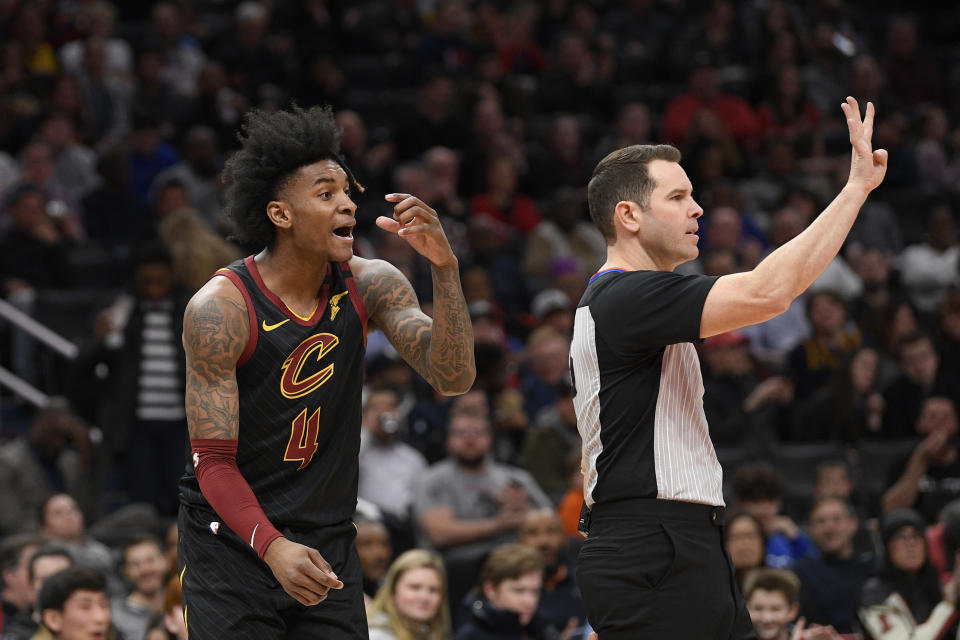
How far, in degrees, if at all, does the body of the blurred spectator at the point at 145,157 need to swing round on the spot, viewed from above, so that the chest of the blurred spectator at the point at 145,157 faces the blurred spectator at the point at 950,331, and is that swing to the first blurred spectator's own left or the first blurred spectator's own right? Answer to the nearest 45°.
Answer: approximately 45° to the first blurred spectator's own left

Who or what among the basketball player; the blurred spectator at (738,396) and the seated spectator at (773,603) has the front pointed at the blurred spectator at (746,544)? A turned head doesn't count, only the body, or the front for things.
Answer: the blurred spectator at (738,396)

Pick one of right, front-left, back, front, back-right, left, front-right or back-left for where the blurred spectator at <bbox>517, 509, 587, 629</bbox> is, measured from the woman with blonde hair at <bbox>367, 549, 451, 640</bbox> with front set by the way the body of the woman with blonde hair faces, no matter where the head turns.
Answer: left

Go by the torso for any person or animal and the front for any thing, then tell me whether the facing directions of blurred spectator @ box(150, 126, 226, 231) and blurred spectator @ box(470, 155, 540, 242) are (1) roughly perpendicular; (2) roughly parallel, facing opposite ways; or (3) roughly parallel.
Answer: roughly parallel

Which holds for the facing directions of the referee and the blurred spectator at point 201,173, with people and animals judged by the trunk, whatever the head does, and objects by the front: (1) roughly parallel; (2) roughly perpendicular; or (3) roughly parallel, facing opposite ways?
roughly perpendicular

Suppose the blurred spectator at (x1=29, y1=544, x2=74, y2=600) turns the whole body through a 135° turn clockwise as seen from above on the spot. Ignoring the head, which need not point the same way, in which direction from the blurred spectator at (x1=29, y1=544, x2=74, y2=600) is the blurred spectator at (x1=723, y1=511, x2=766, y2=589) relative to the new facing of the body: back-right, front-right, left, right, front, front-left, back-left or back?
back-right

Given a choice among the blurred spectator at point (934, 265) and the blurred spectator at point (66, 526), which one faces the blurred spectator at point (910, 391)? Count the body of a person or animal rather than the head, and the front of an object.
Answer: the blurred spectator at point (934, 265)

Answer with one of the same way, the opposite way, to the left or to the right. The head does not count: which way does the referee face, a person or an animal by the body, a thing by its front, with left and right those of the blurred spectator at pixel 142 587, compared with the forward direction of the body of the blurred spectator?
to the left

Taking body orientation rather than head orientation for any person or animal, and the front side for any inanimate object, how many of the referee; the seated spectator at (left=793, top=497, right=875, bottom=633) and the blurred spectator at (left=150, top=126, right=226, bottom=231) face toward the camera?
2

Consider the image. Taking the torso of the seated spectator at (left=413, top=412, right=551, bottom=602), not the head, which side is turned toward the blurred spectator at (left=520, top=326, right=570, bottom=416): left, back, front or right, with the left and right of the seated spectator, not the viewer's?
back

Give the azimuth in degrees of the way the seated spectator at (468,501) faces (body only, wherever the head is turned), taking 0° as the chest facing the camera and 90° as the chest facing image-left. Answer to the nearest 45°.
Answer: approximately 0°

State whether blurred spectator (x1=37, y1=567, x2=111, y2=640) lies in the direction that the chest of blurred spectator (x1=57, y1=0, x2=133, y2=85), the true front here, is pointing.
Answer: yes

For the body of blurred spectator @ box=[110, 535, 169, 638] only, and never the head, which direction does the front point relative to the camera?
toward the camera
